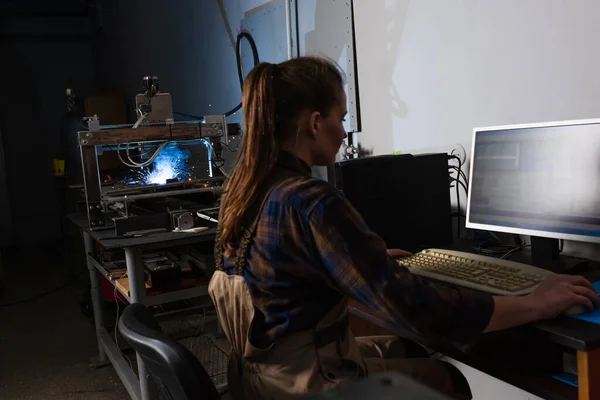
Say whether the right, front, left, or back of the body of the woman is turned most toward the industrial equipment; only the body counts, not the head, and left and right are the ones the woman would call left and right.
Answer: left

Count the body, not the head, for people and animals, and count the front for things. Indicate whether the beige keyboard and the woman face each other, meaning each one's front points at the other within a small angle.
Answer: yes

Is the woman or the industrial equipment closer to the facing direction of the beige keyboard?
the woman

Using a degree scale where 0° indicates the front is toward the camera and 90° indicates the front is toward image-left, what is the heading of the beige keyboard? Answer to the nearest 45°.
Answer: approximately 45°

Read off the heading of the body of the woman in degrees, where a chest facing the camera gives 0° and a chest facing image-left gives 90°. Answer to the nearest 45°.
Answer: approximately 225°

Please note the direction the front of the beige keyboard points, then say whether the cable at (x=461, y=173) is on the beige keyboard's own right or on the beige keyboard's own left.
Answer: on the beige keyboard's own right

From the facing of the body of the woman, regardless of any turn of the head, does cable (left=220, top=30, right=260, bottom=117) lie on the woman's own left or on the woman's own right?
on the woman's own left

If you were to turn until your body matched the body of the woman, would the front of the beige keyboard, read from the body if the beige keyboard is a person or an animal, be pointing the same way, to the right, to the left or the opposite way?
the opposite way
